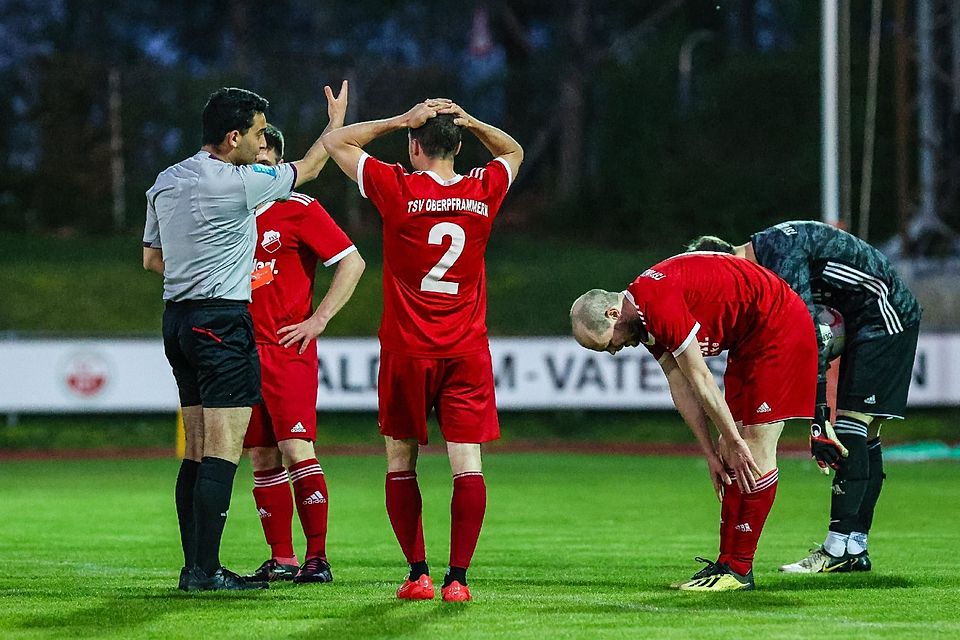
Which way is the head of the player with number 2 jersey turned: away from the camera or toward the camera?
away from the camera

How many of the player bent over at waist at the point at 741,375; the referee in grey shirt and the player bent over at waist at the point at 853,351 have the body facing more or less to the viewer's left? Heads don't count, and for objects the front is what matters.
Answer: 2

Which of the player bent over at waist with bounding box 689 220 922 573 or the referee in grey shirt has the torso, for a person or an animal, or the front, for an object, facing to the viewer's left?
the player bent over at waist

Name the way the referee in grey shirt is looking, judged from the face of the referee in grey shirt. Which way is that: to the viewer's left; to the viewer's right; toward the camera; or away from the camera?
to the viewer's right

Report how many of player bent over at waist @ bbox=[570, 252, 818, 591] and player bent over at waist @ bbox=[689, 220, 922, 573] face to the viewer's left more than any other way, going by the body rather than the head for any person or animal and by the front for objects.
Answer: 2

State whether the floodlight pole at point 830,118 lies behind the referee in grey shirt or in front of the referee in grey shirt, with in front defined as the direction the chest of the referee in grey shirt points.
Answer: in front

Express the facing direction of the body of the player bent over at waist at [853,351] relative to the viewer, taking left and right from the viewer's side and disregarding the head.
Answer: facing to the left of the viewer

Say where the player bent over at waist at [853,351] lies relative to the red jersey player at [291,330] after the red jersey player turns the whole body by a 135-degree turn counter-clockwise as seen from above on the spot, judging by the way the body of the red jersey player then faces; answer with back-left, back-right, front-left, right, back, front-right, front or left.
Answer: front

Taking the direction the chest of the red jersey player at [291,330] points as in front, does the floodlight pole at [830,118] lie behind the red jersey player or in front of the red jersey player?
behind

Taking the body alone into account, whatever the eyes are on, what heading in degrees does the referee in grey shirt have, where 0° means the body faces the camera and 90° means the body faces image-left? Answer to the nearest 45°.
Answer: approximately 225°

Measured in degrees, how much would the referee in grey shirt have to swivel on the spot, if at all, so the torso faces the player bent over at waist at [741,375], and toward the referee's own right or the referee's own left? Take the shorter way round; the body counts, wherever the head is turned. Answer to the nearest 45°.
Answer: approximately 45° to the referee's own right

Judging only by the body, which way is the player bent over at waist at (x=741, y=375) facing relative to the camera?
to the viewer's left

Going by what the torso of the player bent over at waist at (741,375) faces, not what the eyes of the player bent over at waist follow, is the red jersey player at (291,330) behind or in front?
in front

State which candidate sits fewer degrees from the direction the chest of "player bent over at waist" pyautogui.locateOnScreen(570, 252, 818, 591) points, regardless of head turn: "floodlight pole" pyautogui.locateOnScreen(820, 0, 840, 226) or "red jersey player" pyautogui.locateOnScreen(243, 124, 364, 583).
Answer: the red jersey player
